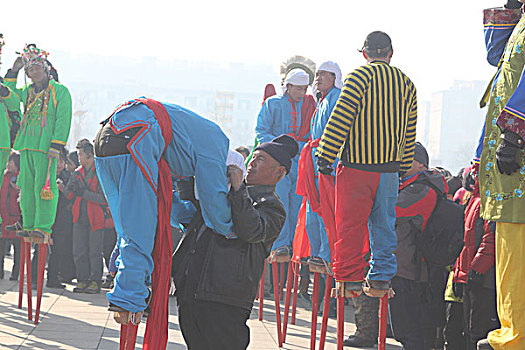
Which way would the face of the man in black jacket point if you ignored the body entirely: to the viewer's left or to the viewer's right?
to the viewer's left

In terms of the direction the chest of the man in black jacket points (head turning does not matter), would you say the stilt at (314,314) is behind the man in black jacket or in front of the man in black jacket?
behind

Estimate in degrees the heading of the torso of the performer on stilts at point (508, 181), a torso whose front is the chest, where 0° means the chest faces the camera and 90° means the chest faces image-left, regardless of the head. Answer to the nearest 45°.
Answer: approximately 90°

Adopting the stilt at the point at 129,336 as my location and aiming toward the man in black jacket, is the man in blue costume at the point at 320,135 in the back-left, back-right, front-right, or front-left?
front-left

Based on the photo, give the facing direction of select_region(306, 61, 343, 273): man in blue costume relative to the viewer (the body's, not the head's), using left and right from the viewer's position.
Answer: facing the viewer and to the left of the viewer

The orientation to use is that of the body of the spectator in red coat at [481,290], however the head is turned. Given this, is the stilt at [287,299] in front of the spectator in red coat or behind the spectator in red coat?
in front

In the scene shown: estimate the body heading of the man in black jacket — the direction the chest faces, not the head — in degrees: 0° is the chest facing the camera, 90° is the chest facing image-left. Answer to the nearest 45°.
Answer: approximately 45°

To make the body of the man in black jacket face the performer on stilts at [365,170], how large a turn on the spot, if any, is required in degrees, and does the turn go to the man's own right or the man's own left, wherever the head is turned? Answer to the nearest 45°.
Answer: approximately 180°

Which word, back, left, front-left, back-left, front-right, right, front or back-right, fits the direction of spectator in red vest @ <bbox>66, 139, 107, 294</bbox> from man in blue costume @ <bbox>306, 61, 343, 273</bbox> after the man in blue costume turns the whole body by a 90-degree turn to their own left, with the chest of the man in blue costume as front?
back

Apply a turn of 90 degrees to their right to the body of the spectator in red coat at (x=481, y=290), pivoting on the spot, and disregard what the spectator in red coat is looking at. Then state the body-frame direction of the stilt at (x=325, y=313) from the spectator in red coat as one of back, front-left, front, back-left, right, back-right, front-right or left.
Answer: left

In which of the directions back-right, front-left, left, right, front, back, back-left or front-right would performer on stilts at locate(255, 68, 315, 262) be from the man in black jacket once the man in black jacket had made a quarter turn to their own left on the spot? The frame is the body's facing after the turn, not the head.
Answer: back-left
